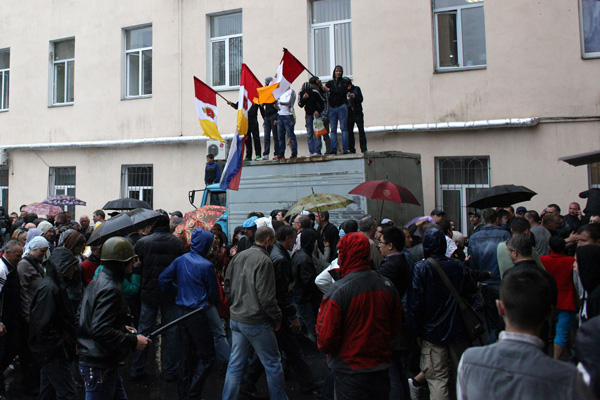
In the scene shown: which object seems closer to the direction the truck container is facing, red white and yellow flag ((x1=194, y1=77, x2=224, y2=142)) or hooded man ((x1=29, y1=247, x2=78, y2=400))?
the red white and yellow flag

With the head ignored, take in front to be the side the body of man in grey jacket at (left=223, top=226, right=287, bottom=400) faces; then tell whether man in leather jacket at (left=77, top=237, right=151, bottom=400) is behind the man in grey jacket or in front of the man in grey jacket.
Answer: behind

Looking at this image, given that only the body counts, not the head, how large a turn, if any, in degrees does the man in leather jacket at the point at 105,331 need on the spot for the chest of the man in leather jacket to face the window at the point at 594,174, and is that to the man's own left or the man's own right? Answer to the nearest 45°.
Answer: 0° — they already face it

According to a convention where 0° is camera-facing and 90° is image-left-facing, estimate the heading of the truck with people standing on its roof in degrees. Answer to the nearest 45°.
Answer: approximately 135°

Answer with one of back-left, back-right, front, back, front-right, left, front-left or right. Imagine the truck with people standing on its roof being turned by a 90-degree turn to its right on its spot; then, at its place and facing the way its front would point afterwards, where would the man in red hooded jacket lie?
back-right

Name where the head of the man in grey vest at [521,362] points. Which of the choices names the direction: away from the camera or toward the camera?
away from the camera

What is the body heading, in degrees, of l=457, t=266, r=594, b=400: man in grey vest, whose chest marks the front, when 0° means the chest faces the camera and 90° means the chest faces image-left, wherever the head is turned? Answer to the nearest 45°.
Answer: approximately 180°

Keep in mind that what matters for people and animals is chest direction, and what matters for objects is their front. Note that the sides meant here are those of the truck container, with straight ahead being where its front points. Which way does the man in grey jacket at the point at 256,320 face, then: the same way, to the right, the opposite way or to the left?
to the right
